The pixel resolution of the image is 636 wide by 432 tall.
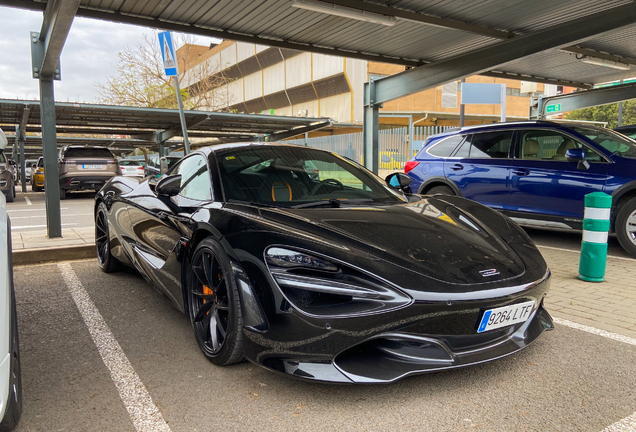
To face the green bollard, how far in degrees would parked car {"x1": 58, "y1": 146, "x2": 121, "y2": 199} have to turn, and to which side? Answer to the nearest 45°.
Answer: approximately 180°

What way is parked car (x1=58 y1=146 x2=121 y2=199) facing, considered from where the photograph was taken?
facing away from the viewer

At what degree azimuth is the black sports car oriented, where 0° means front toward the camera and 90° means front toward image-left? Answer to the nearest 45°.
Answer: approximately 315°

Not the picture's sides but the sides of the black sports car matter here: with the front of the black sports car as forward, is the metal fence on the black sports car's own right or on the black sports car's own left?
on the black sports car's own left

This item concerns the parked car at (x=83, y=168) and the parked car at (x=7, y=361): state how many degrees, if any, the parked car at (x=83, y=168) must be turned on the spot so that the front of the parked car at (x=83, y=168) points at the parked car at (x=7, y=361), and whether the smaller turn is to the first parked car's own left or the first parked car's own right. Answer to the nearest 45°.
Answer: approximately 180°

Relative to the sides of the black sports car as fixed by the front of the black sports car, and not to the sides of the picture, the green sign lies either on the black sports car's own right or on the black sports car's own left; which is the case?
on the black sports car's own left

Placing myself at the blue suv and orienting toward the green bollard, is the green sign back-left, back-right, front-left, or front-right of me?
back-left

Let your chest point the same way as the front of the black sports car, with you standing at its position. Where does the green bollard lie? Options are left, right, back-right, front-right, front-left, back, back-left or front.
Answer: left

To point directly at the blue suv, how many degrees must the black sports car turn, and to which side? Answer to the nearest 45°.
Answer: approximately 90° to its left

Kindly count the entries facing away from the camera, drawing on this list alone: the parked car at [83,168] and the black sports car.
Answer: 1

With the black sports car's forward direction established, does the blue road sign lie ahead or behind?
behind

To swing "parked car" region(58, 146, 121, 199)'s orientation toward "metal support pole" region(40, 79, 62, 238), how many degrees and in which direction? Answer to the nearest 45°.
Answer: approximately 180°

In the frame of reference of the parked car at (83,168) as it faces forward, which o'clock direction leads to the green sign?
The green sign is roughly at 4 o'clock from the parked car.

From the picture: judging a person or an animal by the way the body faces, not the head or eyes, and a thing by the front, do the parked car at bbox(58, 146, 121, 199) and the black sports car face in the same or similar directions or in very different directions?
very different directions

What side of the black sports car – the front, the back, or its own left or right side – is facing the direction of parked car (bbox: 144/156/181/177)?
back

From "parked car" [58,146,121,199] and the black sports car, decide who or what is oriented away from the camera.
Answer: the parked car
